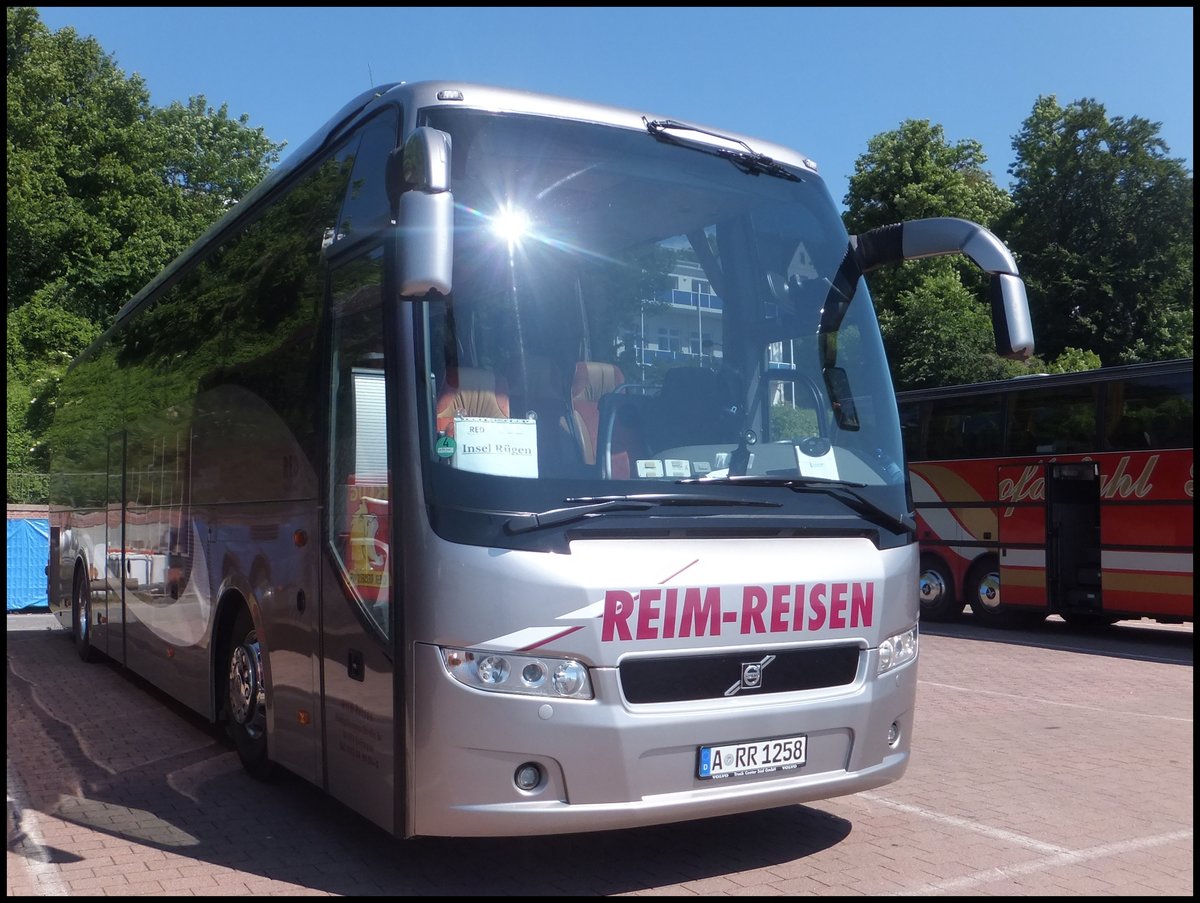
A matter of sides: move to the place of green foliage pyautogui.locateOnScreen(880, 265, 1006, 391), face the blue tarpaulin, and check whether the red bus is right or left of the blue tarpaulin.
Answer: left

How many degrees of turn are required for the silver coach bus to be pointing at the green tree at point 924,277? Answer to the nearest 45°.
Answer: approximately 135° to its left

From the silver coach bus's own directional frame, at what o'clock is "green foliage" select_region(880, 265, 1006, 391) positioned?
The green foliage is roughly at 8 o'clock from the silver coach bus.

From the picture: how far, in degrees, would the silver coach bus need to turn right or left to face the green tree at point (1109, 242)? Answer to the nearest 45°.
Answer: approximately 90° to its left

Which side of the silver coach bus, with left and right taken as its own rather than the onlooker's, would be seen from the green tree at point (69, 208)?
back

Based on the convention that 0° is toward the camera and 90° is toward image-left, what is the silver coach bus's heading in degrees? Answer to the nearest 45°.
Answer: approximately 315°

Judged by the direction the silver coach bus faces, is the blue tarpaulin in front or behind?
behind
